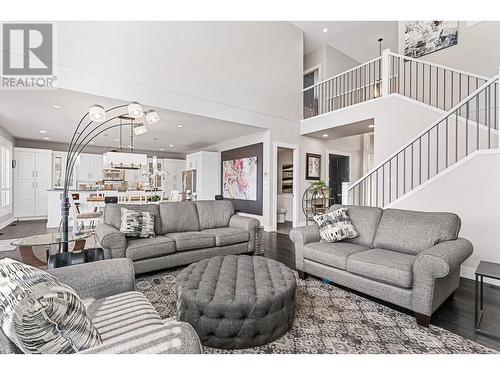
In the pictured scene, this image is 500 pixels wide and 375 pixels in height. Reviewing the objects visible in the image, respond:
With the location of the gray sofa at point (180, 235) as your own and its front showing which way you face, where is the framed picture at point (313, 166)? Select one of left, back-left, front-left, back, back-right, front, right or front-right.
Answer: left

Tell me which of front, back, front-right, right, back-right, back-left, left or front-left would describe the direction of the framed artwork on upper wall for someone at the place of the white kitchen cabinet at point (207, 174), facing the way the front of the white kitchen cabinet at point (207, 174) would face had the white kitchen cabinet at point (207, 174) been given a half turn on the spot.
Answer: right

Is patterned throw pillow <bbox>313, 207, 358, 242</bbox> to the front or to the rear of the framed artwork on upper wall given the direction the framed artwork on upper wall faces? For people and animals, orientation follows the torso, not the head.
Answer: to the front

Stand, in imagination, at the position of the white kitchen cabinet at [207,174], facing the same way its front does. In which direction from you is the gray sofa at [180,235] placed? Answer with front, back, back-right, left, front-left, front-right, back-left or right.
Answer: front-left

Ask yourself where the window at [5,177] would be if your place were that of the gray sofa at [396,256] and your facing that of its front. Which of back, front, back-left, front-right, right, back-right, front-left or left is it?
front-right

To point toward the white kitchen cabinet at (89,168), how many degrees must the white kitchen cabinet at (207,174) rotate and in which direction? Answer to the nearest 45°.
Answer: approximately 45° to its right

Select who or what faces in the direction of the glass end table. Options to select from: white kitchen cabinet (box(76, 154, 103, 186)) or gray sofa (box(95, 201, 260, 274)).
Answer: the white kitchen cabinet

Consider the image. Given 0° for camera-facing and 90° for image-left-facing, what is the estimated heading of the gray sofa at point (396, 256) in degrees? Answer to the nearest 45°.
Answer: approximately 45°

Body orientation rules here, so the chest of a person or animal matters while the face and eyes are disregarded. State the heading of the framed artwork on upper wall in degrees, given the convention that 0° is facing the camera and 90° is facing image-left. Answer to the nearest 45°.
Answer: approximately 45°

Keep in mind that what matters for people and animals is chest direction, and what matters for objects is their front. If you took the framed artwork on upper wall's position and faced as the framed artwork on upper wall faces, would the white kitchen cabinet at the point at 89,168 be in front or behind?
in front

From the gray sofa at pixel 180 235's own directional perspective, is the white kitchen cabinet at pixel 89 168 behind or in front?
behind

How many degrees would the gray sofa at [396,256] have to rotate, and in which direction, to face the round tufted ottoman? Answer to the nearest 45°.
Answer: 0° — it already faces it

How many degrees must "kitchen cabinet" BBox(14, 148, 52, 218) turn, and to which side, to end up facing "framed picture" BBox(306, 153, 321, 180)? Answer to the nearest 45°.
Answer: approximately 45° to its left

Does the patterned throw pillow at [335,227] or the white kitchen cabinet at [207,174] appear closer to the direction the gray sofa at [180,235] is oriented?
the patterned throw pillow

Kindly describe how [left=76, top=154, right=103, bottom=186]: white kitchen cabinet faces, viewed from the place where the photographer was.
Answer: facing the viewer

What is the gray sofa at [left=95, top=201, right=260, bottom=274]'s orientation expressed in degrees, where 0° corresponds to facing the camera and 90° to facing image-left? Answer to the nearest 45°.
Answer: approximately 315°
